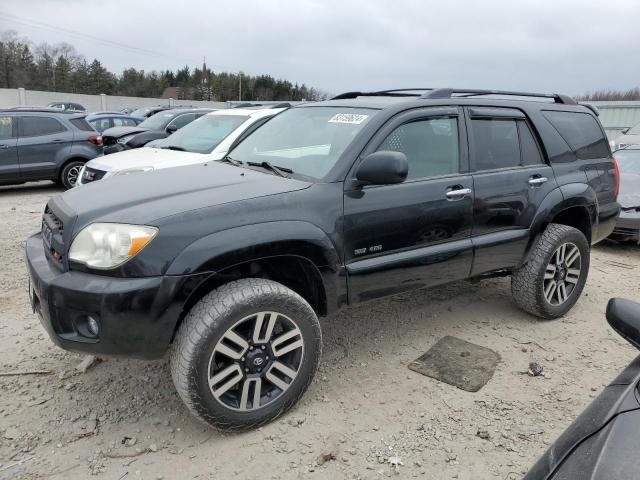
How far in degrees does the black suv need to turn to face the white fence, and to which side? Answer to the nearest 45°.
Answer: approximately 90° to its right

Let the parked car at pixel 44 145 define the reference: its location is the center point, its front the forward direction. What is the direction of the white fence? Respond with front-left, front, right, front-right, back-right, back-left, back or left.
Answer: right

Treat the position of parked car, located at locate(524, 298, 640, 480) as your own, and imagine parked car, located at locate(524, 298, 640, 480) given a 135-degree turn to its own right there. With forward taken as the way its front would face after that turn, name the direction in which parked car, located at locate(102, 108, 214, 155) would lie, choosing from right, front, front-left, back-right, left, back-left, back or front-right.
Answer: front-left

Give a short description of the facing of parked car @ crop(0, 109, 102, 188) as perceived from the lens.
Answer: facing to the left of the viewer

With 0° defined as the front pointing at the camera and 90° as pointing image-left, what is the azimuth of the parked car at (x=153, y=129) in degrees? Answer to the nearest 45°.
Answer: approximately 45°

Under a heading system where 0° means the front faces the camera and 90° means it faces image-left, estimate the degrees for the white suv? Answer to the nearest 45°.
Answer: approximately 45°

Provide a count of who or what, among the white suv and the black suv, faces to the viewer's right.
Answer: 0

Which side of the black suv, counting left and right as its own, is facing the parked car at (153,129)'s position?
right

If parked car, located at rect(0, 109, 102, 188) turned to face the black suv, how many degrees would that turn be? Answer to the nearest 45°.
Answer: approximately 90° to its left

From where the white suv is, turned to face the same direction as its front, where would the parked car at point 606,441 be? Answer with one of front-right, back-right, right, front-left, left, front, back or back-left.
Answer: front-left

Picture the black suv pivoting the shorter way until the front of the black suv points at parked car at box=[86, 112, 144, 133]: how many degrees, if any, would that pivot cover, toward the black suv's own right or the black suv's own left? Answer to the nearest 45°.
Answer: approximately 90° to the black suv's own right

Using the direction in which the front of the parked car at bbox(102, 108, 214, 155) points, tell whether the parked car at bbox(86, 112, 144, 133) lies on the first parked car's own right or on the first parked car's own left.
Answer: on the first parked car's own right
